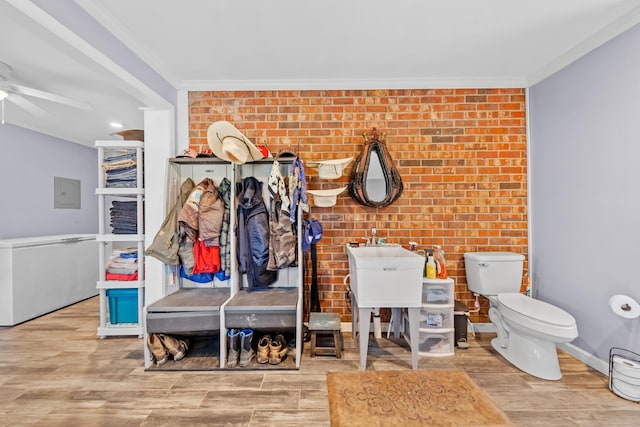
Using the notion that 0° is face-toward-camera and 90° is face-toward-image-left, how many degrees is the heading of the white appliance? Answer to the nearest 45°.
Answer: approximately 315°

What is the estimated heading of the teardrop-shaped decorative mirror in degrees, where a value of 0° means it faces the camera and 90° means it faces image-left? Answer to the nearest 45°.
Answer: approximately 0°

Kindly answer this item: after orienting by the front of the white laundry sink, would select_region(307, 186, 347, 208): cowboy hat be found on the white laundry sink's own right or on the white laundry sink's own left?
on the white laundry sink's own right

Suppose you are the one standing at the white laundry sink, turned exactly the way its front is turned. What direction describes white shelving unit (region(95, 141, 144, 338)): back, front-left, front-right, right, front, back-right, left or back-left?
right

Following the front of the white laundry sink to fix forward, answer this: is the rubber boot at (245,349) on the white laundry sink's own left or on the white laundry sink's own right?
on the white laundry sink's own right

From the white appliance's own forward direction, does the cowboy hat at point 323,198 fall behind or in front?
in front

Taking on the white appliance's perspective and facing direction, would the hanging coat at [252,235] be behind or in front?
in front

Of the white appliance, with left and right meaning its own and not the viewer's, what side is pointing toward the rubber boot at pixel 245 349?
front

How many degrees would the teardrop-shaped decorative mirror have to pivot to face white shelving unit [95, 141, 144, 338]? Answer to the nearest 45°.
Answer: approximately 90° to its right

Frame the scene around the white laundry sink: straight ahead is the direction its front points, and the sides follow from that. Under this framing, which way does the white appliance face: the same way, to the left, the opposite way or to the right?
to the left

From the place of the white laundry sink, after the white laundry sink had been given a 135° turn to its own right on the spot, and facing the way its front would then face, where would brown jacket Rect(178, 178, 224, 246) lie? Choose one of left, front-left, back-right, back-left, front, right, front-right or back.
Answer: front-left
